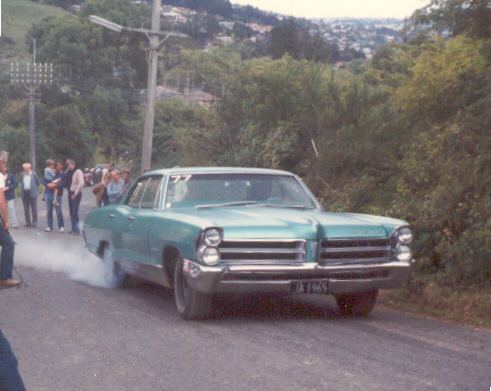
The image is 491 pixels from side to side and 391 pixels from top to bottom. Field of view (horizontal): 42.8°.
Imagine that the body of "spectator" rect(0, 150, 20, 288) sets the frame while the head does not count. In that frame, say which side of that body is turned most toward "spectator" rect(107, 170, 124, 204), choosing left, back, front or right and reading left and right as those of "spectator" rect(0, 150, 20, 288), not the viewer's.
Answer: left

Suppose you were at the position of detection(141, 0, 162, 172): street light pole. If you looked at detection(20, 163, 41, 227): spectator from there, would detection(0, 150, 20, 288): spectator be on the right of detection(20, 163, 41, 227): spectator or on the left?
left

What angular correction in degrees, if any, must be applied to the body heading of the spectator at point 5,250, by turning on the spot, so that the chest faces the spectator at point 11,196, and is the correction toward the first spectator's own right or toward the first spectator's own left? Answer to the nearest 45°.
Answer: approximately 90° to the first spectator's own left

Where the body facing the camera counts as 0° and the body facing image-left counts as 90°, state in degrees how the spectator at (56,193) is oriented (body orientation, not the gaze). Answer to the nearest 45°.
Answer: approximately 45°

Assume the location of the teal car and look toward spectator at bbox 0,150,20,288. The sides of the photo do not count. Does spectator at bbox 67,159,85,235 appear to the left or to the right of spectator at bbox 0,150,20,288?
right

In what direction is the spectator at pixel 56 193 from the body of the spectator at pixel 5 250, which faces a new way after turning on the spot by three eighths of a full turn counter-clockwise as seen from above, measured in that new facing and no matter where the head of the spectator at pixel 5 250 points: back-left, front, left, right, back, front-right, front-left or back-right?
front-right

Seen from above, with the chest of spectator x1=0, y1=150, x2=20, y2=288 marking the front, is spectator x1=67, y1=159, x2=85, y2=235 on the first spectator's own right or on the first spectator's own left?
on the first spectator's own left

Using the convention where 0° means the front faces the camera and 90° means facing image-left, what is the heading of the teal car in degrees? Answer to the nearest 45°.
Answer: approximately 315°

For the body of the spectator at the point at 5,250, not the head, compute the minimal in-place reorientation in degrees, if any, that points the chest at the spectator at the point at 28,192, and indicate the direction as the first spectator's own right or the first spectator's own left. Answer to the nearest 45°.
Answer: approximately 90° to the first spectator's own left

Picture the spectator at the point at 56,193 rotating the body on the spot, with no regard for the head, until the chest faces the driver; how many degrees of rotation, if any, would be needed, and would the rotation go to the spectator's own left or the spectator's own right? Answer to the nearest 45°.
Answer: approximately 45° to the spectator's own left

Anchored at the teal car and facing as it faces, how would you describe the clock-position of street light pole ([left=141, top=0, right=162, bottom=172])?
The street light pole is roughly at 7 o'clock from the teal car.

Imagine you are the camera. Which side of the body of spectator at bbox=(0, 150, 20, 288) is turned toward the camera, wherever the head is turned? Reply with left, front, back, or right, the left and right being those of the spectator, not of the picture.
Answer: right
